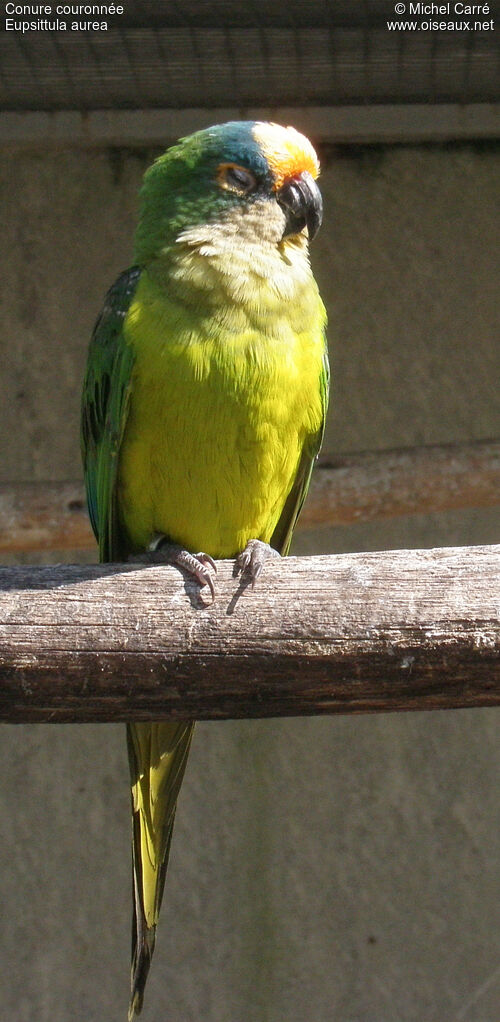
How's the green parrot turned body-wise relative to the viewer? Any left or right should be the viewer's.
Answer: facing the viewer and to the right of the viewer

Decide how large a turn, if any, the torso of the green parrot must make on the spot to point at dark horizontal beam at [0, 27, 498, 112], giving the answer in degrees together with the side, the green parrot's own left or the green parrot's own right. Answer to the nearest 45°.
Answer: approximately 135° to the green parrot's own left

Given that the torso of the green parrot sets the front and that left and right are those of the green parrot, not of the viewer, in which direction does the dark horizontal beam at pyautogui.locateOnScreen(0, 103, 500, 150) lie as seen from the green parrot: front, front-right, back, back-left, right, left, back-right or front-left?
back-left
